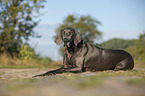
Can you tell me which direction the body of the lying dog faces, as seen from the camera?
to the viewer's left

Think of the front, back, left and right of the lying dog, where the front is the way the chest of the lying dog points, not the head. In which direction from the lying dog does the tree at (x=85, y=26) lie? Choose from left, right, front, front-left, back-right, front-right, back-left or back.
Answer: right
